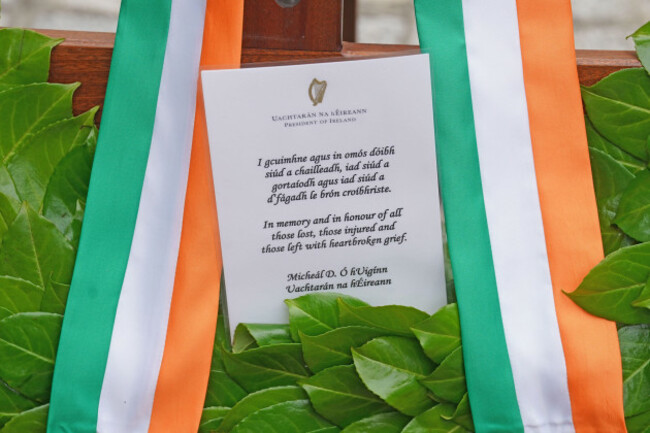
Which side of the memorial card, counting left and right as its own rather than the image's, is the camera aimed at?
front
